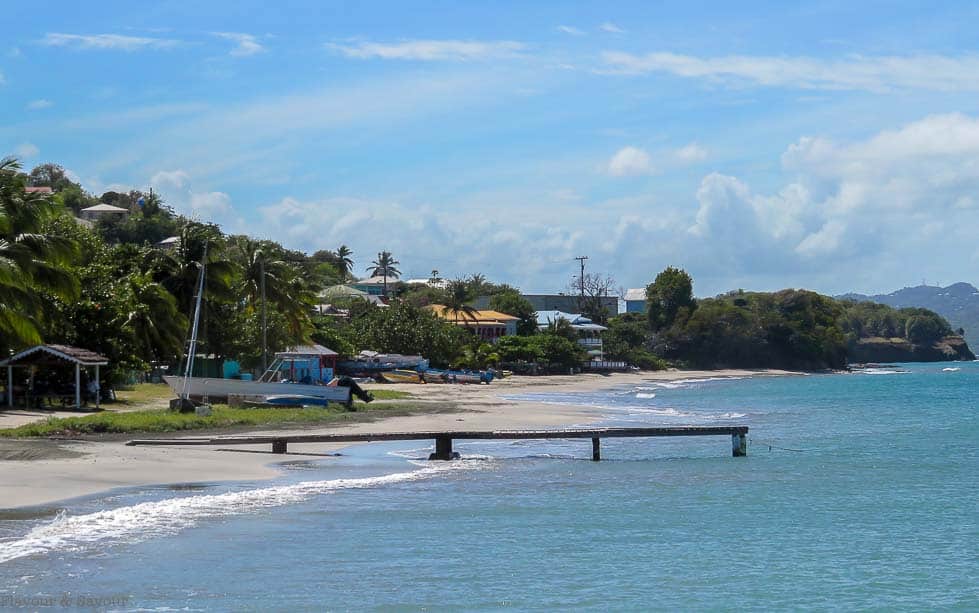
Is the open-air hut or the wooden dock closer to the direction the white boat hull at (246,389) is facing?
the open-air hut

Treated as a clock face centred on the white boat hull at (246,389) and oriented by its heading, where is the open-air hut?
The open-air hut is roughly at 11 o'clock from the white boat hull.

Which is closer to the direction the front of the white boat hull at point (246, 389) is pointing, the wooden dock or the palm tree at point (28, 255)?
the palm tree

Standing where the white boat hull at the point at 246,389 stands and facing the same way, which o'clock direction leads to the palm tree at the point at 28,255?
The palm tree is roughly at 11 o'clock from the white boat hull.

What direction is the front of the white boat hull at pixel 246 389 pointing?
to the viewer's left
